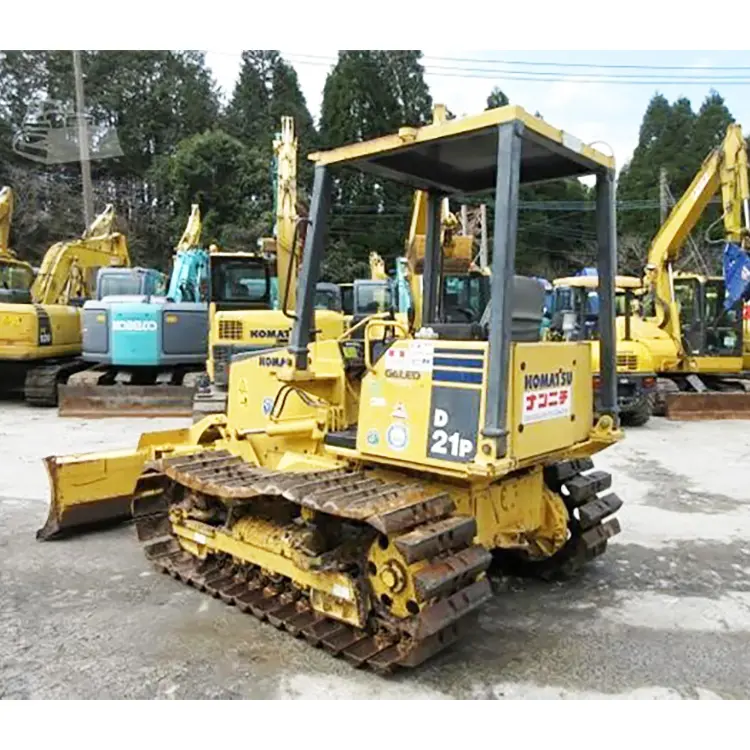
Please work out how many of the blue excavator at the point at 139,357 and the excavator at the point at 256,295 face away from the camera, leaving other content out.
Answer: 2

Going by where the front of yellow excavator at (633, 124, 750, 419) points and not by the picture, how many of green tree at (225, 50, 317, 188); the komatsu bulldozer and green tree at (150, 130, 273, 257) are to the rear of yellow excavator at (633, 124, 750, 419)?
2

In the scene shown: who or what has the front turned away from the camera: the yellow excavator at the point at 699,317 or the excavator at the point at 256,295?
the excavator

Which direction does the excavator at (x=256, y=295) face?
away from the camera

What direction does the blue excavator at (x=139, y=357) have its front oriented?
away from the camera

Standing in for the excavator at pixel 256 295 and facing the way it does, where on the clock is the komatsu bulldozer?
The komatsu bulldozer is roughly at 6 o'clock from the excavator.

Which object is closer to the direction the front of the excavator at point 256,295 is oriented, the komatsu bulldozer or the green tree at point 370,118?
the green tree

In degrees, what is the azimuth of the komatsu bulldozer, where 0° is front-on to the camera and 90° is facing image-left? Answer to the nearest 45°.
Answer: approximately 135°

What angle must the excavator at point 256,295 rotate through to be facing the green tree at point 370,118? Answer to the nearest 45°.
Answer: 0° — it already faces it

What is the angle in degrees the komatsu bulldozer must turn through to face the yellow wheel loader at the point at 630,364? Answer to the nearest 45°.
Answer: approximately 90° to its right

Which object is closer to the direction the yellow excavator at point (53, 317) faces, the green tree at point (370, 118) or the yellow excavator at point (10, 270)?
the green tree
